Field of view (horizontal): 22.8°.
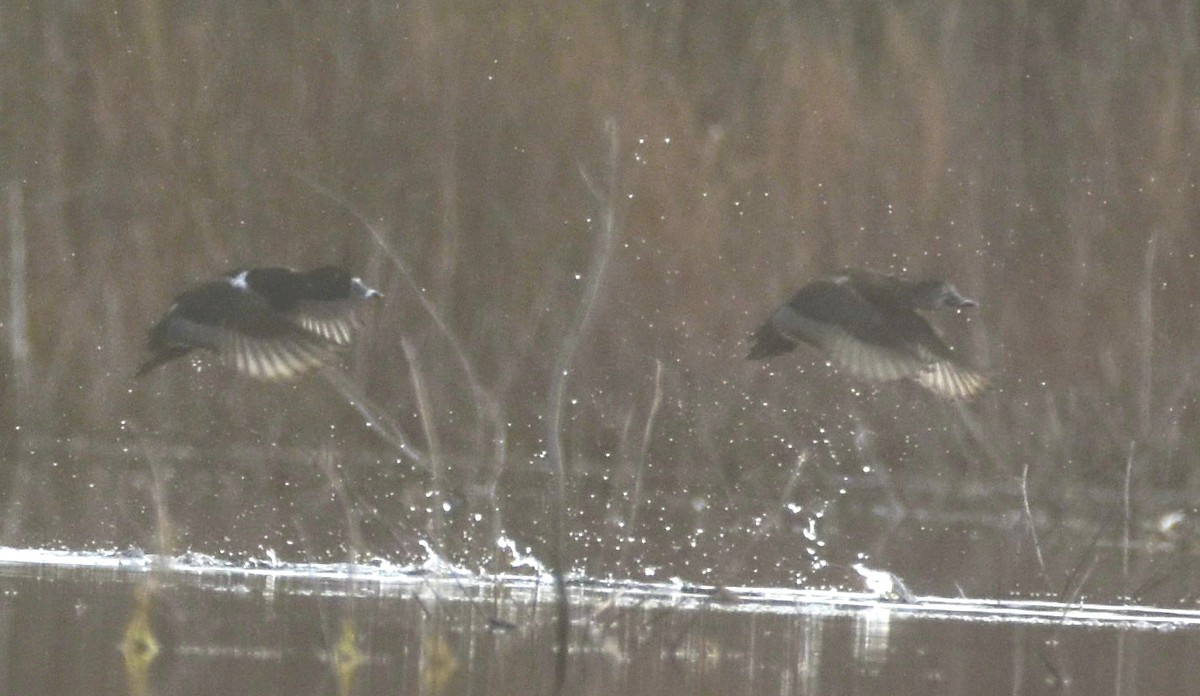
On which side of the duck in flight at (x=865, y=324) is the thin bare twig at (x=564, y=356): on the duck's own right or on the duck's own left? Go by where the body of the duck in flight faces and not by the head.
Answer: on the duck's own right

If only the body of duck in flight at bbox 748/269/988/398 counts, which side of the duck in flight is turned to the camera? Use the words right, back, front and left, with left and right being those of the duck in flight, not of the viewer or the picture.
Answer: right

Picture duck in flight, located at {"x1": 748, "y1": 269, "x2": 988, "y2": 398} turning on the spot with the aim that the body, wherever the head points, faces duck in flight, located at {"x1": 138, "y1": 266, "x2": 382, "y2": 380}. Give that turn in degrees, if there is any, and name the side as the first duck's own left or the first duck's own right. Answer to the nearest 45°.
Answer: approximately 180°
